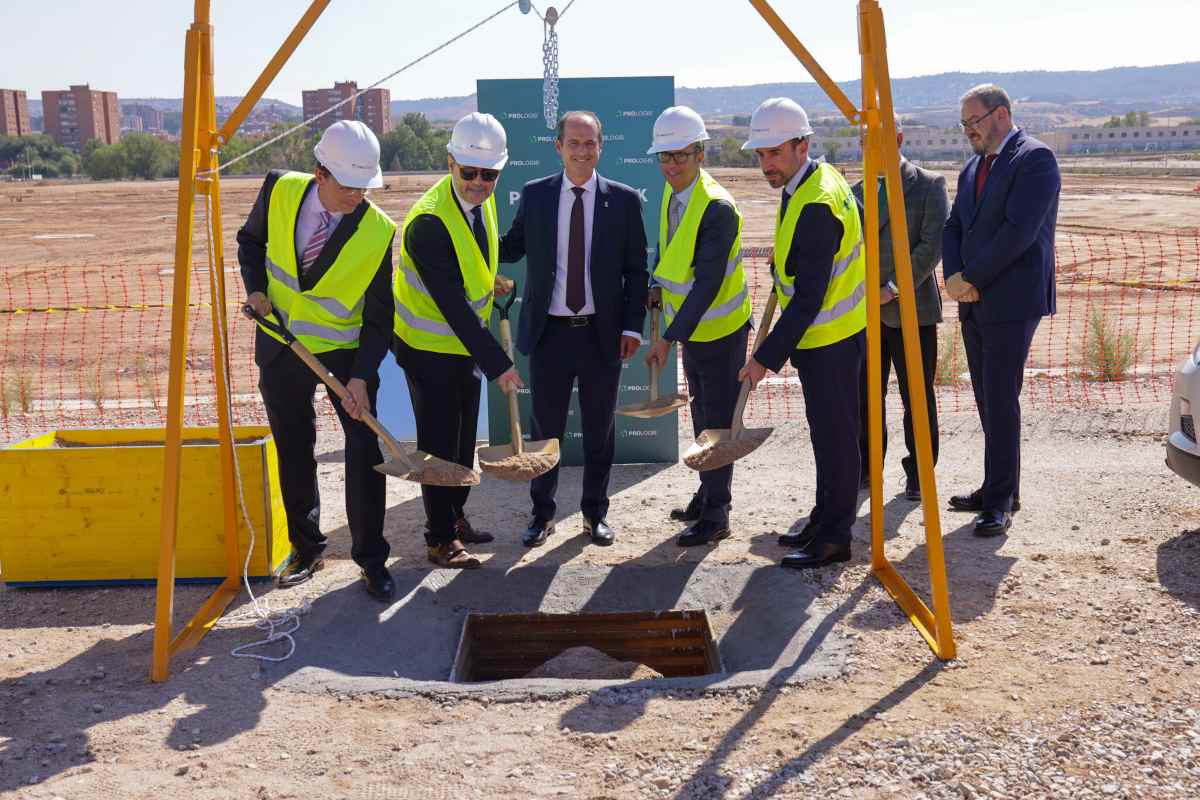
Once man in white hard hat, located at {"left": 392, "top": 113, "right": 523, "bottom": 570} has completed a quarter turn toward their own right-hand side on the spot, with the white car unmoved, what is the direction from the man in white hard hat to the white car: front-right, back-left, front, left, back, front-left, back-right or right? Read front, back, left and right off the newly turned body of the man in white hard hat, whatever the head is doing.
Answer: back-left

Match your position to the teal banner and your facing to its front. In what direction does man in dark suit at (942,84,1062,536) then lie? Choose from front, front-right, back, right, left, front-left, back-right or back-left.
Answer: front-left

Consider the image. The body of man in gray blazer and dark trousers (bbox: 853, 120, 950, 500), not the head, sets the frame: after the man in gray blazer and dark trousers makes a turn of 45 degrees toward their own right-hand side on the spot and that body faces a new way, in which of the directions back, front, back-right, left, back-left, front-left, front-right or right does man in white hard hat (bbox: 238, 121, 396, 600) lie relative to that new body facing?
front-left

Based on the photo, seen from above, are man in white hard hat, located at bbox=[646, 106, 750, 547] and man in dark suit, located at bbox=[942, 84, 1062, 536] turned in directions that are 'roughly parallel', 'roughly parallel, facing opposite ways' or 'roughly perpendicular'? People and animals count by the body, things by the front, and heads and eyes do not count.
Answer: roughly parallel

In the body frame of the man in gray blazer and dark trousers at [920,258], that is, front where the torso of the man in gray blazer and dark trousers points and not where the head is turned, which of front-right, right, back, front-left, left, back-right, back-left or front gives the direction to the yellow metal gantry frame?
front

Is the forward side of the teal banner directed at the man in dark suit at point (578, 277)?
yes

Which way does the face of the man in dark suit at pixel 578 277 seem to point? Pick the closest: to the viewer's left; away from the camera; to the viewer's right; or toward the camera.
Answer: toward the camera

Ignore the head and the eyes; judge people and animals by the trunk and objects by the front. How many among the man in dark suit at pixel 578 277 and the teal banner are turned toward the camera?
2

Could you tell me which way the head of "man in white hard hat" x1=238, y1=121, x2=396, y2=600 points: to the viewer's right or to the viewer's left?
to the viewer's right

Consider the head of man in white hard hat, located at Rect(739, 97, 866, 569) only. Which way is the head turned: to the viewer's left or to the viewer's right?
to the viewer's left

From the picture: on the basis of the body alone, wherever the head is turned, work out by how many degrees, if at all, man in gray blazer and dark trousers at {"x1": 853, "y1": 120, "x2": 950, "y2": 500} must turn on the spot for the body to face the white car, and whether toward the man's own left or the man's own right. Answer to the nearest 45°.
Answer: approximately 90° to the man's own left

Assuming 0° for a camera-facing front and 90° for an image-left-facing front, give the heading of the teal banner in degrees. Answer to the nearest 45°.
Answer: approximately 0°
